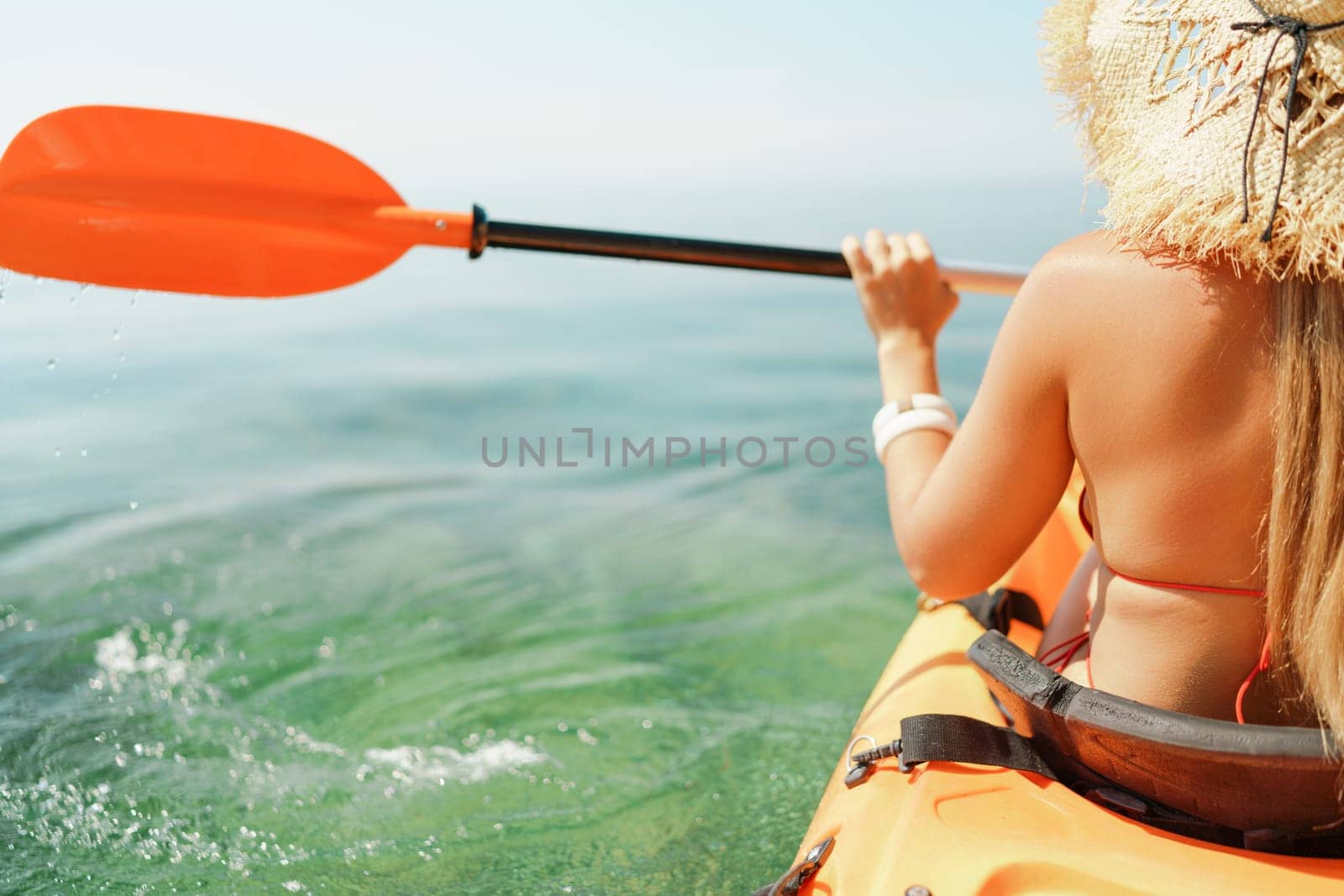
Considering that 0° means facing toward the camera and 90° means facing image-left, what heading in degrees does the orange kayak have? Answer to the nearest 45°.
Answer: approximately 180°

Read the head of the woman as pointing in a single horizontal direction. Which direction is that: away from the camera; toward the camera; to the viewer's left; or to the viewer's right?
away from the camera
